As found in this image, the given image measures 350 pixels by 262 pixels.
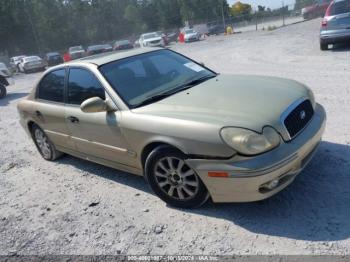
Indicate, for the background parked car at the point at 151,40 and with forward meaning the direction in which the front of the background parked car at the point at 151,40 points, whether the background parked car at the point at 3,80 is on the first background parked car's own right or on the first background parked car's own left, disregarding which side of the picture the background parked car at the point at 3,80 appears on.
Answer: on the first background parked car's own right
